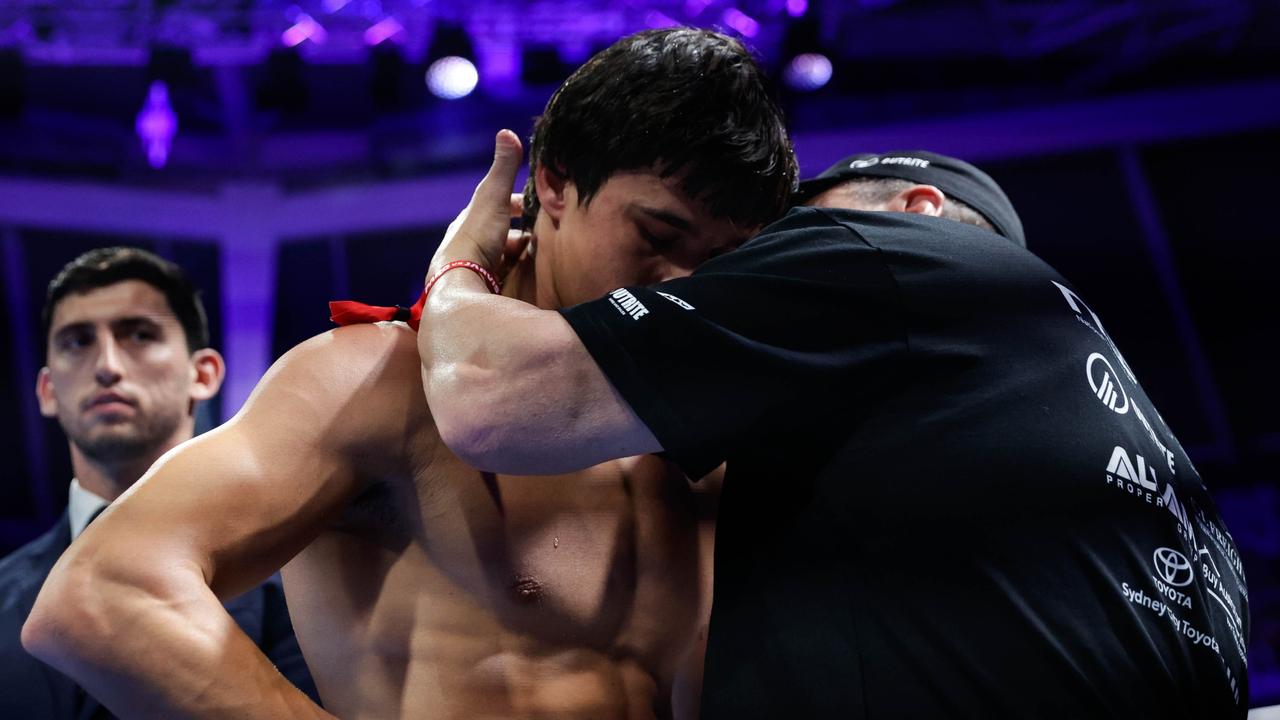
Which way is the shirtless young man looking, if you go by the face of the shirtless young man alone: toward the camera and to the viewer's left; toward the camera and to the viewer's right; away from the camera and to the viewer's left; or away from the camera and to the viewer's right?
toward the camera and to the viewer's right

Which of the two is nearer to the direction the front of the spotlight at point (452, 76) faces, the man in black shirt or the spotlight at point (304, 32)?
the man in black shirt

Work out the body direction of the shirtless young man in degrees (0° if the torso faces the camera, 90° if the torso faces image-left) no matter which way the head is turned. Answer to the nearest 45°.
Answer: approximately 315°

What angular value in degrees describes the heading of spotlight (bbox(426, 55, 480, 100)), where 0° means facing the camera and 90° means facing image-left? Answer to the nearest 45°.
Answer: approximately 0°

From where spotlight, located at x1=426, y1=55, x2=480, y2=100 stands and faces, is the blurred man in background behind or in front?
in front

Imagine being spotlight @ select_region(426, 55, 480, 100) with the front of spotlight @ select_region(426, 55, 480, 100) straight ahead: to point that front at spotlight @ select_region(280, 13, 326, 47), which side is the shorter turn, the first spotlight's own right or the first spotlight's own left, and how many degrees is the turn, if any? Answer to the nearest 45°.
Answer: approximately 90° to the first spotlight's own right

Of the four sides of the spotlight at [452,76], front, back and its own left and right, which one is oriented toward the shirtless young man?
front

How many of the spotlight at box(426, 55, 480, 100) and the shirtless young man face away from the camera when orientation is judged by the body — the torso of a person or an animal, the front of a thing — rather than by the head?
0

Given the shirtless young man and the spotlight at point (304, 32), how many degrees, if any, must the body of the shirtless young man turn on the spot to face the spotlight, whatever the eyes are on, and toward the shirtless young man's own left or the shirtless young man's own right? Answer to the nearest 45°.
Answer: approximately 135° to the shirtless young man's own left

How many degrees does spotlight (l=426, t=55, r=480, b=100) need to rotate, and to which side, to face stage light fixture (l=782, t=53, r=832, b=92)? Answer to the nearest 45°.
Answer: approximately 90° to its left

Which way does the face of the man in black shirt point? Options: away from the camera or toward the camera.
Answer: away from the camera

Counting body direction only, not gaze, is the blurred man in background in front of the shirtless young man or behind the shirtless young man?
behind
